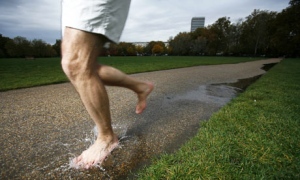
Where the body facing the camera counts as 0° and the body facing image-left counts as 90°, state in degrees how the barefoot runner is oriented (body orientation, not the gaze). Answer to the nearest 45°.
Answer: approximately 45°

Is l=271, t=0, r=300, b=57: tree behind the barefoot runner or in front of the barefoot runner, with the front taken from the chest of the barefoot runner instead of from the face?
behind

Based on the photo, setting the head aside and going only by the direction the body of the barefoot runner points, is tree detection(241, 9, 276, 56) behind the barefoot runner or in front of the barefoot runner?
behind
